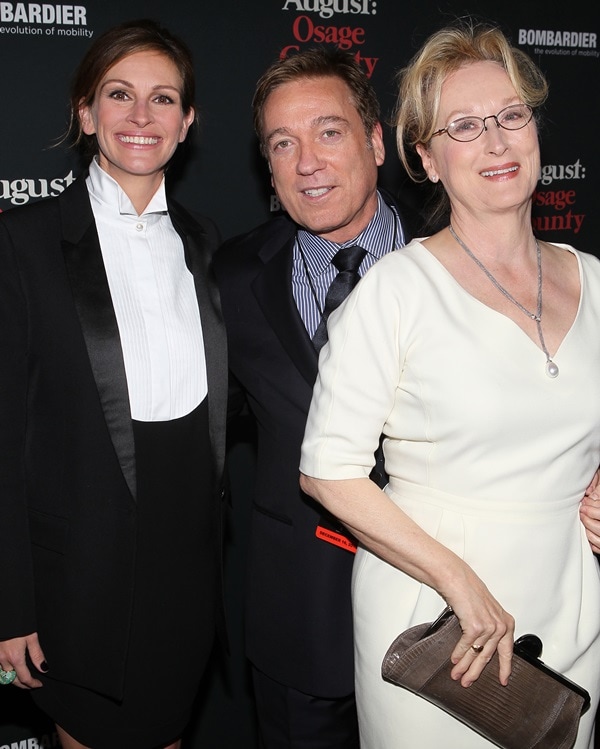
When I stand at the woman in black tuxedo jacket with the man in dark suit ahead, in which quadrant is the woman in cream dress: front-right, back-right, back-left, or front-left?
front-right

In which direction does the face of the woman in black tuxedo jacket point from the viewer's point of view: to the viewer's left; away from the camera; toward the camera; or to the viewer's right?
toward the camera

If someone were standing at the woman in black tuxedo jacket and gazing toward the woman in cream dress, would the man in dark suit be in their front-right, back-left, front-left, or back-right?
front-left

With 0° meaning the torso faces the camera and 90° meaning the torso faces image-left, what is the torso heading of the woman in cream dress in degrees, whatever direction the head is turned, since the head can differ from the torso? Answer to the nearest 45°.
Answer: approximately 315°

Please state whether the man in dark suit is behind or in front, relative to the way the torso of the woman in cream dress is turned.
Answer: behind

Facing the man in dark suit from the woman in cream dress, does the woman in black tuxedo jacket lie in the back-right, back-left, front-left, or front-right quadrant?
front-left
